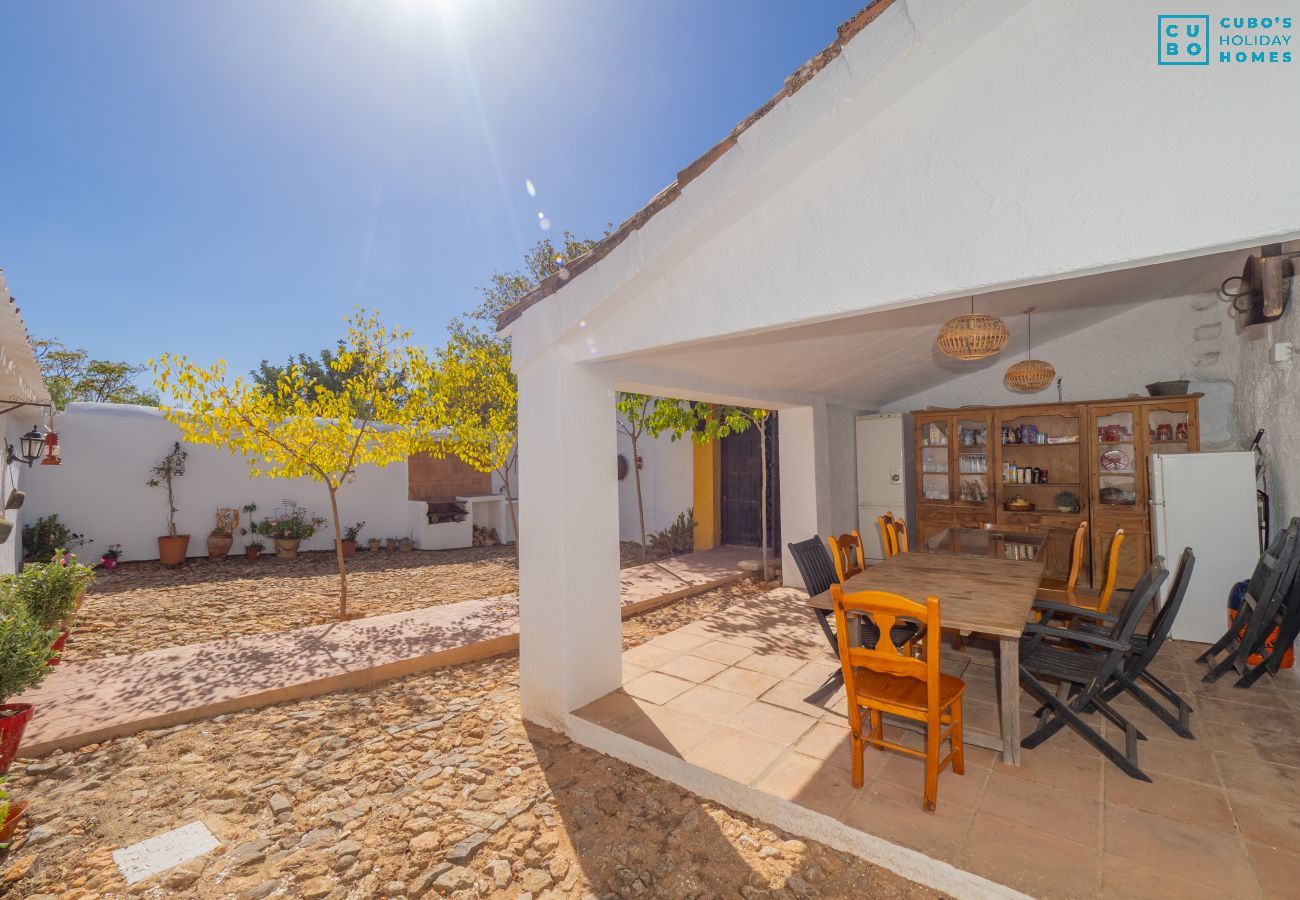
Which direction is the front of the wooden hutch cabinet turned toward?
toward the camera

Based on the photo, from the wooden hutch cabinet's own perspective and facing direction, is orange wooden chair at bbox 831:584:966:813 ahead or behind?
ahead

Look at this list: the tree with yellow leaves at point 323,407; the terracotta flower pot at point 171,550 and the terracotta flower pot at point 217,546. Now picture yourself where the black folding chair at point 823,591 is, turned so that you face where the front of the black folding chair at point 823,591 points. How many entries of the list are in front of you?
0

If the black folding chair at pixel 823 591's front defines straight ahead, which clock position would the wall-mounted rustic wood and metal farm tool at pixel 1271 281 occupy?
The wall-mounted rustic wood and metal farm tool is roughly at 10 o'clock from the black folding chair.

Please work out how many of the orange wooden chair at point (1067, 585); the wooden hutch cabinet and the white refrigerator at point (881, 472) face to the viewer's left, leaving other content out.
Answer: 1

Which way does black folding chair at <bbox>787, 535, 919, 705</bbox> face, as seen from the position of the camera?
facing the viewer and to the right of the viewer

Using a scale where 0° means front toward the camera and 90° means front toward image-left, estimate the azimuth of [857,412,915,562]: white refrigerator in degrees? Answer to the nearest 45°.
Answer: approximately 0°

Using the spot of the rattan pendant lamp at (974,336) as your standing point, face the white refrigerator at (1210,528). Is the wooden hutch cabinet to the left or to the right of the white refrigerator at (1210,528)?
left

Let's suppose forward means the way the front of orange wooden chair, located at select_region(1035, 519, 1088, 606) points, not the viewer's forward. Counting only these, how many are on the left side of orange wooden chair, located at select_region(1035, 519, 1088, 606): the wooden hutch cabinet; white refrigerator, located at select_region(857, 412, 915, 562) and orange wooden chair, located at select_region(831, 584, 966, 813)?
1

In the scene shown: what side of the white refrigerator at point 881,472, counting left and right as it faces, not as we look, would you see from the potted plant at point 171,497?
right

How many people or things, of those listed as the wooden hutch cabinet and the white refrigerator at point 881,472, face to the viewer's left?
0

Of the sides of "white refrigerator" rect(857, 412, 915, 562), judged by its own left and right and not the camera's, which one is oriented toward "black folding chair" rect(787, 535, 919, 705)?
front

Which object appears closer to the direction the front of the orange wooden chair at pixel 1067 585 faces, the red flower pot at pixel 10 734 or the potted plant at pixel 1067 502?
the red flower pot

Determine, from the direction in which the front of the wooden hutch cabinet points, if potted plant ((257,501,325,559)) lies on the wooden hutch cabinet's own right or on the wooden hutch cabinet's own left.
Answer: on the wooden hutch cabinet's own right

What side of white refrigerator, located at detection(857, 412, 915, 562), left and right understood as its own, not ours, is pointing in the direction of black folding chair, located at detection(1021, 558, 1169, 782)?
front

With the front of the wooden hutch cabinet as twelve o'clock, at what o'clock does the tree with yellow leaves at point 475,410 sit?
The tree with yellow leaves is roughly at 2 o'clock from the wooden hutch cabinet.
